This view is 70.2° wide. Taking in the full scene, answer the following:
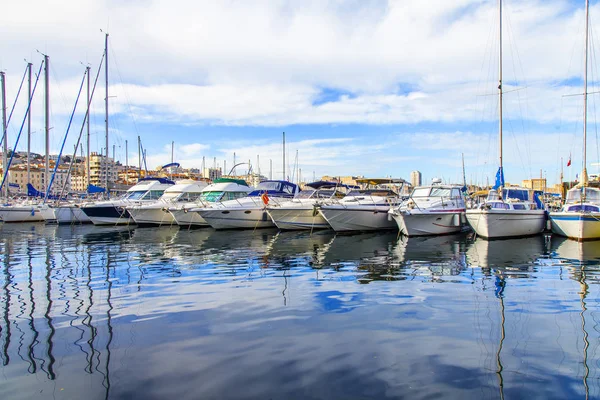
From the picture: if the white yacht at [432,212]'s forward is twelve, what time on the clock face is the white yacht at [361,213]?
the white yacht at [361,213] is roughly at 2 o'clock from the white yacht at [432,212].

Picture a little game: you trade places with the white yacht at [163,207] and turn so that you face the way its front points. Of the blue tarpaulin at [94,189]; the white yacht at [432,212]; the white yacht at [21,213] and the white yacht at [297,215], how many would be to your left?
2

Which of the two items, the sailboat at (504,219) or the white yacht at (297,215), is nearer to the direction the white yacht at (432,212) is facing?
the white yacht

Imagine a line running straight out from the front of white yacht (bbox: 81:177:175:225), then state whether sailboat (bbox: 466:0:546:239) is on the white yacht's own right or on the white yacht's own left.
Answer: on the white yacht's own left

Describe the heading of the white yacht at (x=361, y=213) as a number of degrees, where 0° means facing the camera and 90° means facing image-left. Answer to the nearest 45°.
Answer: approximately 45°

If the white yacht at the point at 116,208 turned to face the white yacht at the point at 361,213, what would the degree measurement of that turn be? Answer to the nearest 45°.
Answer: approximately 90° to its left

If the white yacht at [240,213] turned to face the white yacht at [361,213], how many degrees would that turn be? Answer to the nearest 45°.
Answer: approximately 135° to its left

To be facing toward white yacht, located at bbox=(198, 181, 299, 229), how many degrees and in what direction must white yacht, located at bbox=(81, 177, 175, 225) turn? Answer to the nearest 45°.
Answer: approximately 90° to its left

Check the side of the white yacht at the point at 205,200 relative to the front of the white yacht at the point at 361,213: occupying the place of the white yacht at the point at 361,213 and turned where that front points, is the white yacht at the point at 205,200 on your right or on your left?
on your right

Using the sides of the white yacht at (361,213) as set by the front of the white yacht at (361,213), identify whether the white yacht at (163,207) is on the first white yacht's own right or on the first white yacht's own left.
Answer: on the first white yacht's own right

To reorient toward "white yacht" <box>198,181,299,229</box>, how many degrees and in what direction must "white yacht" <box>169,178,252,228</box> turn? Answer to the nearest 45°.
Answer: approximately 90° to its left

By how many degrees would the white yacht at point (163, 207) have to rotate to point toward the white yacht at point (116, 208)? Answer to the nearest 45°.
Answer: approximately 90° to its right
